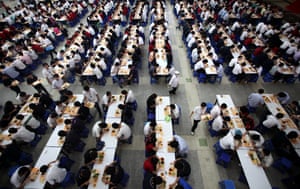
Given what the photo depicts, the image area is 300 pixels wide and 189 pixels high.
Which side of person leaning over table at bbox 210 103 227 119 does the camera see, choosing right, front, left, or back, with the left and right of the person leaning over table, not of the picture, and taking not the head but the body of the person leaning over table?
right

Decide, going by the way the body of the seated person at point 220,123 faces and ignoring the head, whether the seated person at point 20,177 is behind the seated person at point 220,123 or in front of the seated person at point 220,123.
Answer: behind

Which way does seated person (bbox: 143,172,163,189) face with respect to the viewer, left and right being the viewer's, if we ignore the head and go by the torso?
facing to the right of the viewer

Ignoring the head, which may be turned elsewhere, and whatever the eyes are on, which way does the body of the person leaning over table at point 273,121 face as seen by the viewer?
to the viewer's right

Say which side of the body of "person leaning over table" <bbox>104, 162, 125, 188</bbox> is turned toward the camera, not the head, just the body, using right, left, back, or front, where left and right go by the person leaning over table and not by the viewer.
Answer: left

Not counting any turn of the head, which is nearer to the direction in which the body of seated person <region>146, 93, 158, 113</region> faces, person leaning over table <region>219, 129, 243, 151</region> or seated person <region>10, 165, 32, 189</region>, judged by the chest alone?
the person leaning over table

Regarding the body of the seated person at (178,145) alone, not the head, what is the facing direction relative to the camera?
to the viewer's left

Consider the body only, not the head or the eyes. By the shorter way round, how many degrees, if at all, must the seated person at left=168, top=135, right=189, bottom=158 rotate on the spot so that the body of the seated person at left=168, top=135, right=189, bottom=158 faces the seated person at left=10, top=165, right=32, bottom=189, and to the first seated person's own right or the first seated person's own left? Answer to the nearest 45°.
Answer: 0° — they already face them

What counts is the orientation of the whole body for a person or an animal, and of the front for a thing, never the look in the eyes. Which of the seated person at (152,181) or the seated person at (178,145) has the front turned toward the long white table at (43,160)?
the seated person at (178,145)

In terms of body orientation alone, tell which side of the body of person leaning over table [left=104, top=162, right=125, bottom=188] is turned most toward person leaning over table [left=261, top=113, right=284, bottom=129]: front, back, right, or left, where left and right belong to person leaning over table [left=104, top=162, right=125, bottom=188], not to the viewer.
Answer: back

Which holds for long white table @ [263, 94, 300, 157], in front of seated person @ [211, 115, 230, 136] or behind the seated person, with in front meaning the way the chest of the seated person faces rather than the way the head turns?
in front
